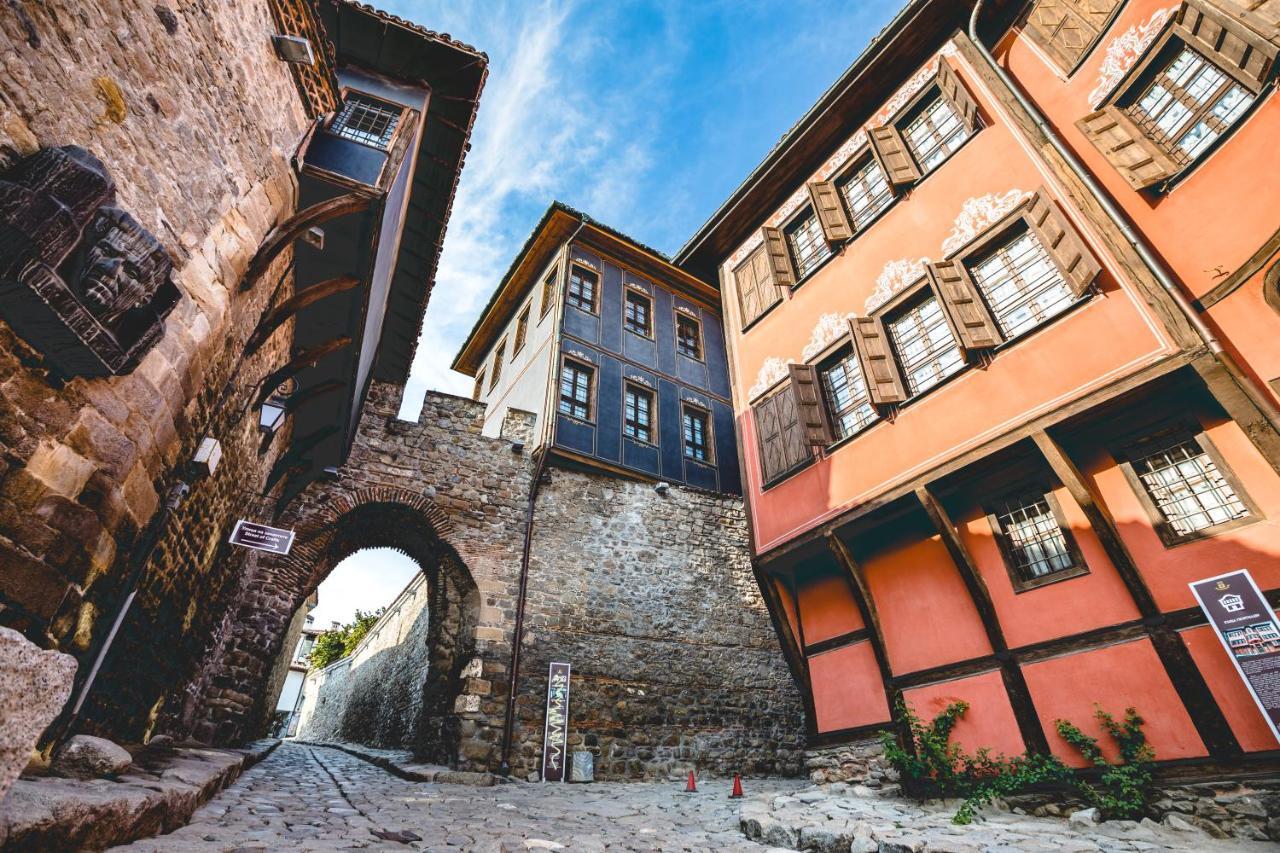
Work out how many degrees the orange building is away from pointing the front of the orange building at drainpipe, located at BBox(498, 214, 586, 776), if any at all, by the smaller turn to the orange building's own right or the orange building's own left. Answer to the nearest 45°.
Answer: approximately 45° to the orange building's own right

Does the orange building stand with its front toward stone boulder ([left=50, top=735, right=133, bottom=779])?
yes

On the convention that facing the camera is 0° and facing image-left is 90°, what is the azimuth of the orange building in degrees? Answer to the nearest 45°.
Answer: approximately 45°

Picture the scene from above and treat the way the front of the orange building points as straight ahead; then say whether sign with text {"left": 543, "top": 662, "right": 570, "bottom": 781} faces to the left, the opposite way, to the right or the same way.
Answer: to the left

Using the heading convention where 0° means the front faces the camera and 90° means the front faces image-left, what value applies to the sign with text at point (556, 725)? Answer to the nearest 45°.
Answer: approximately 0°

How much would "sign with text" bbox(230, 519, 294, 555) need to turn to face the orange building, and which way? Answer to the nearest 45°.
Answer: approximately 45° to its left

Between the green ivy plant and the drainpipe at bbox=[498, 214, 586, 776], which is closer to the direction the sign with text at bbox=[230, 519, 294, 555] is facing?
the green ivy plant

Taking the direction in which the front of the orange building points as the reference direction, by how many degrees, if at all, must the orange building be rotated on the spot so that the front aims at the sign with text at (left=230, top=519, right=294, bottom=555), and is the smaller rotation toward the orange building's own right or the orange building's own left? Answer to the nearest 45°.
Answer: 0° — it already faces it

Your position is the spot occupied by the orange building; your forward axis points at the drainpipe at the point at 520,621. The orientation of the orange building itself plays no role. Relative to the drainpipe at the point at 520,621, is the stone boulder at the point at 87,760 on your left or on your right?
left
